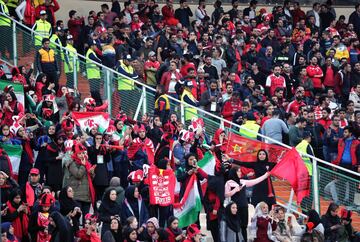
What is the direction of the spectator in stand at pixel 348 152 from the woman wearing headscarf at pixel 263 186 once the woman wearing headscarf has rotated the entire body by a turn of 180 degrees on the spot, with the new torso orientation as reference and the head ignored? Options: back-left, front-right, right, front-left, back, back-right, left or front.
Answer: front-right

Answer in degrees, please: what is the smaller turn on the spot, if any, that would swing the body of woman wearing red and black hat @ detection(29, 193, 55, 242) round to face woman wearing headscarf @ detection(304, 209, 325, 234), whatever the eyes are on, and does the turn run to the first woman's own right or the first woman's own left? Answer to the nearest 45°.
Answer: approximately 45° to the first woman's own left

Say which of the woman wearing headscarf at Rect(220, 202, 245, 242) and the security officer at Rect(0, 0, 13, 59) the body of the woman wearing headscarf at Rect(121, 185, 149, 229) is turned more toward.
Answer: the woman wearing headscarf

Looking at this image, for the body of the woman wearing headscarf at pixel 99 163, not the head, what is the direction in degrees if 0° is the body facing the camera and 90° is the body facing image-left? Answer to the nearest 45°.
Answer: approximately 0°

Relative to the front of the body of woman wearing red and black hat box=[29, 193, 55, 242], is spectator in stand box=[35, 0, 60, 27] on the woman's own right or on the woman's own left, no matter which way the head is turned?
on the woman's own left

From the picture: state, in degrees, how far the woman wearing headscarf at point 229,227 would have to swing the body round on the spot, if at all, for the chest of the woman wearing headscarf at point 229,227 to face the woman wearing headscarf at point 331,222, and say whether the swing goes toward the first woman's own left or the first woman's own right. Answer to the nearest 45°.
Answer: approximately 45° to the first woman's own left

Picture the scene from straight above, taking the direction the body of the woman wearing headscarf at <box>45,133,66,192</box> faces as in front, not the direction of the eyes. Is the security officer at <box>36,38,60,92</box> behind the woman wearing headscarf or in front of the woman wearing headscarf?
behind
